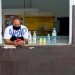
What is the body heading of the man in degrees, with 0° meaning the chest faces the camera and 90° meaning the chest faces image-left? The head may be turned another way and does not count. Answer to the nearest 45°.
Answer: approximately 0°
